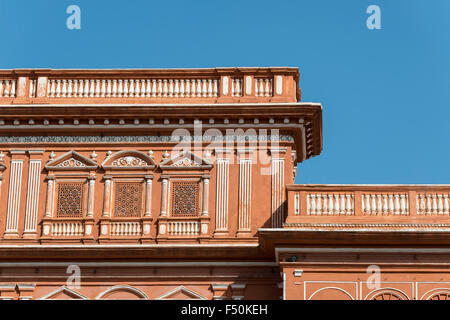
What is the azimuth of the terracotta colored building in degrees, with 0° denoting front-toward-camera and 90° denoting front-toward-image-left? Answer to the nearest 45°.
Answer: approximately 0°
